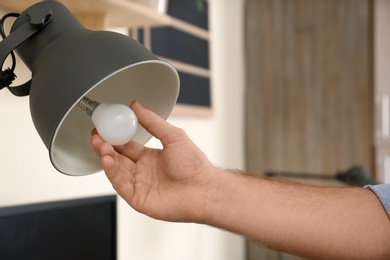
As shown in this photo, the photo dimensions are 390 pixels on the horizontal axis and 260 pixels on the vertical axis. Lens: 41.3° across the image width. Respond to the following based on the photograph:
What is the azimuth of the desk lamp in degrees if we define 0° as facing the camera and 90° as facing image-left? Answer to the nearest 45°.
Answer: approximately 315°
